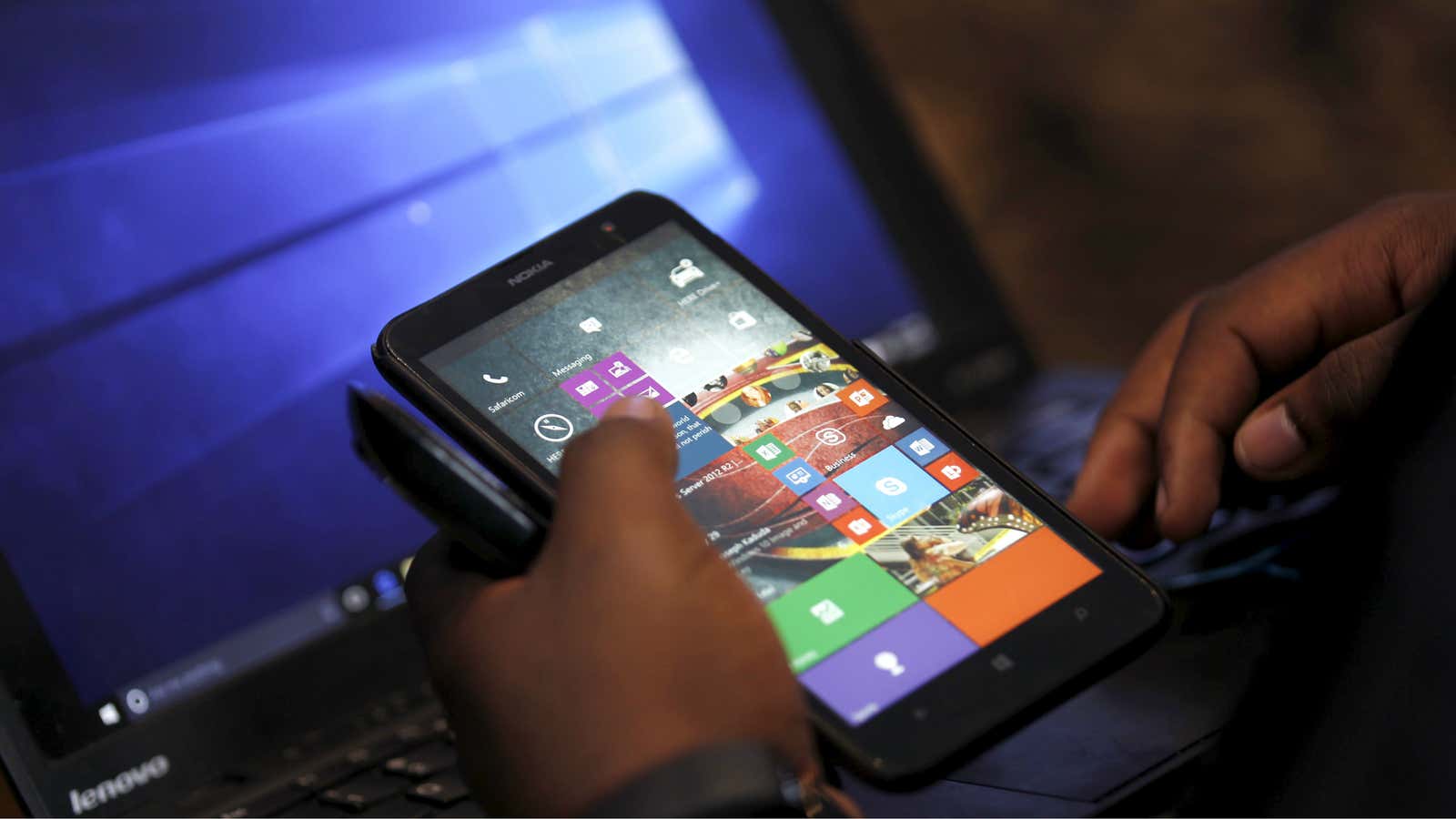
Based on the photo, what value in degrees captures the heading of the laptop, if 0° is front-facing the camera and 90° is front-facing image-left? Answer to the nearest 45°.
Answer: approximately 315°
